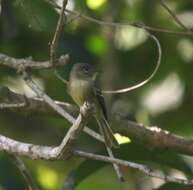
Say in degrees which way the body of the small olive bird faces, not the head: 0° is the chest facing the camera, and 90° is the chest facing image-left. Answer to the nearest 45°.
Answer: approximately 45°
